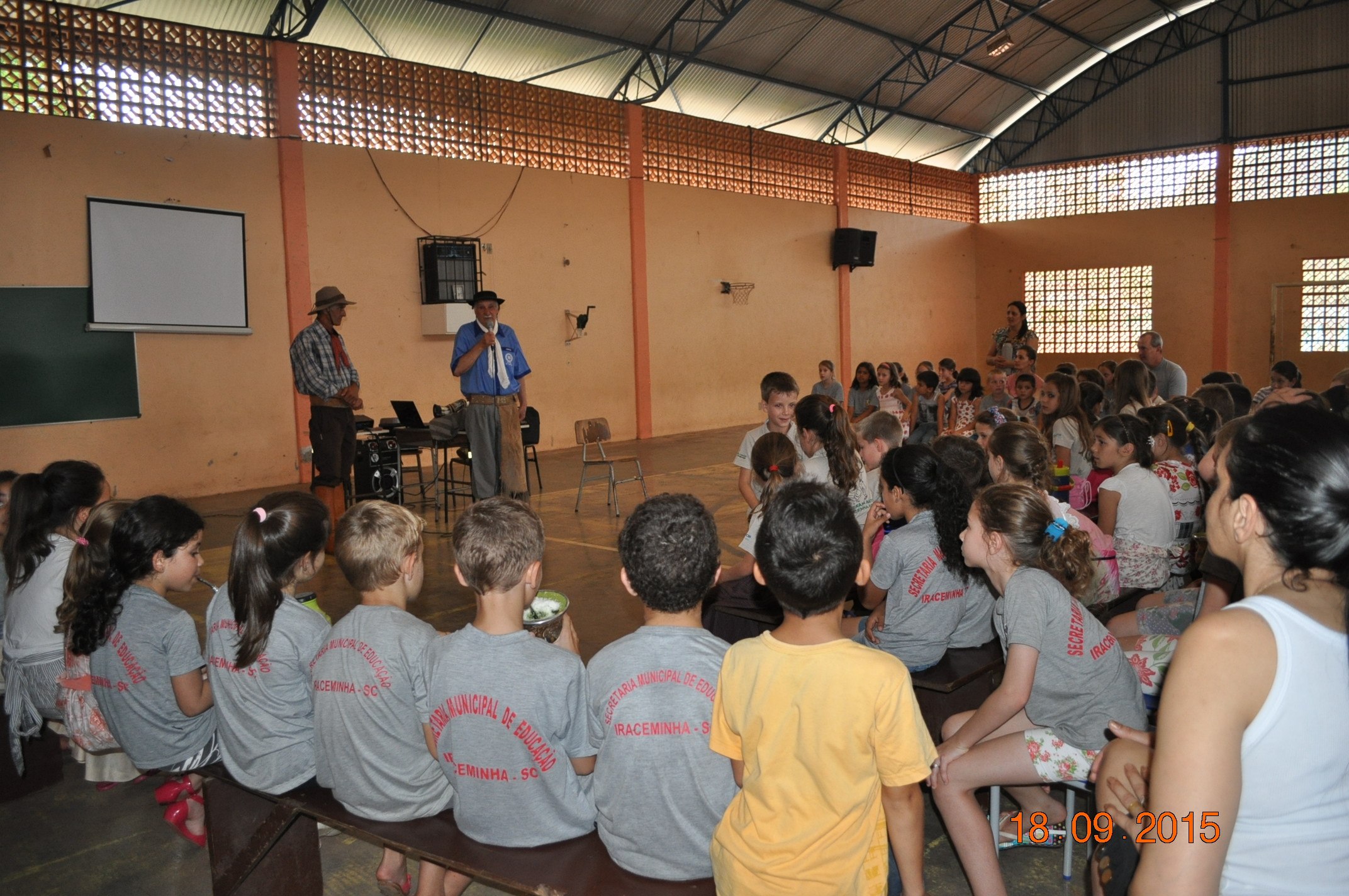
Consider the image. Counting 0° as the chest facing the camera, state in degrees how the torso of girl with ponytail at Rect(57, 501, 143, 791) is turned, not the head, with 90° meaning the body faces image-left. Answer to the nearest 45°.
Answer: approximately 225°

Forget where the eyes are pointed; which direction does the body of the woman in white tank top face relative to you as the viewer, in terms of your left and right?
facing away from the viewer and to the left of the viewer

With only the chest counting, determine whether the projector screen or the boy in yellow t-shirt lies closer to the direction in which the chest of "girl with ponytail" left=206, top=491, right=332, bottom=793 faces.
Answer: the projector screen

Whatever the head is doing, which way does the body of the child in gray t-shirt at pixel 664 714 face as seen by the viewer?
away from the camera

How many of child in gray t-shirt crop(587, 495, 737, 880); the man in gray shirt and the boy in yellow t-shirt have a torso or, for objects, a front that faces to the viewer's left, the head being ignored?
1

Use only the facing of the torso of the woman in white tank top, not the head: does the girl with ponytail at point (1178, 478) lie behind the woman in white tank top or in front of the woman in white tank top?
in front

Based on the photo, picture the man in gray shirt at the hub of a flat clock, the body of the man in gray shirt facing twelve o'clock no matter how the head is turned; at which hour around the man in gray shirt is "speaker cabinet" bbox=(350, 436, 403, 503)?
The speaker cabinet is roughly at 11 o'clock from the man in gray shirt.

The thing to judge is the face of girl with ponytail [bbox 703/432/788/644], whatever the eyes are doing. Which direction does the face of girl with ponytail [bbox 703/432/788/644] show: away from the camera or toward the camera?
away from the camera

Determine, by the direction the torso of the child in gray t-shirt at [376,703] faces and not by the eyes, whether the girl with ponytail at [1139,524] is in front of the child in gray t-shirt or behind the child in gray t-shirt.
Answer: in front

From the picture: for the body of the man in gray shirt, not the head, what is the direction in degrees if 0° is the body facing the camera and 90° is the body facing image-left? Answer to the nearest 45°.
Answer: approximately 90°

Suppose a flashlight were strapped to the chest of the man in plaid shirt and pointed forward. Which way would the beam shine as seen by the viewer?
to the viewer's right

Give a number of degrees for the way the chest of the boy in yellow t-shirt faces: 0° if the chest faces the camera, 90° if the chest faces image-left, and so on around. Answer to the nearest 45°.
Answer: approximately 180°

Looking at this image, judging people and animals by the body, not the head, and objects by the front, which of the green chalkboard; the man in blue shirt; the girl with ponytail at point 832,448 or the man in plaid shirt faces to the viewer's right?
the man in plaid shirt

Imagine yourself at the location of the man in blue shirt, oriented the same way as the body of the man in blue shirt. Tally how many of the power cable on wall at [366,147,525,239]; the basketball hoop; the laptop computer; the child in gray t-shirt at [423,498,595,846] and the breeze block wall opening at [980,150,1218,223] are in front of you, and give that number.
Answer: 1

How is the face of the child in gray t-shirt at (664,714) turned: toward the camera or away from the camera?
away from the camera

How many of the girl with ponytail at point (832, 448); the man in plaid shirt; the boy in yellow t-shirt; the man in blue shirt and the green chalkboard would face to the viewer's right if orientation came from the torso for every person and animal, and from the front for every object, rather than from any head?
1

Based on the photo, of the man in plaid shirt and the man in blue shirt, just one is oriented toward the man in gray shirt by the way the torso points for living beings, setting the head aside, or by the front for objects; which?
the man in plaid shirt
